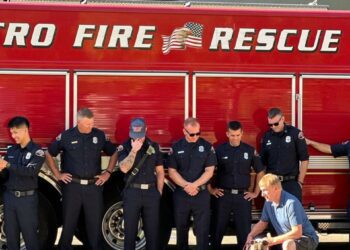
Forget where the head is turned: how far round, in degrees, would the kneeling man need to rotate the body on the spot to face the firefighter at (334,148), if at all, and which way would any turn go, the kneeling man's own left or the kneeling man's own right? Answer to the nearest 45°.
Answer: approximately 135° to the kneeling man's own right

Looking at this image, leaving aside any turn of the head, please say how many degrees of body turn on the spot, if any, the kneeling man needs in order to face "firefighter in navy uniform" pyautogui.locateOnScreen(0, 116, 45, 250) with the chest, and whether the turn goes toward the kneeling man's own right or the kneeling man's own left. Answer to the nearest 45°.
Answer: approximately 45° to the kneeling man's own right

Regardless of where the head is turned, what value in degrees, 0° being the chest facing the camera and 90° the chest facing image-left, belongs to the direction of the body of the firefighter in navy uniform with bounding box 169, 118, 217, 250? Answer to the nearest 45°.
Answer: approximately 0°
